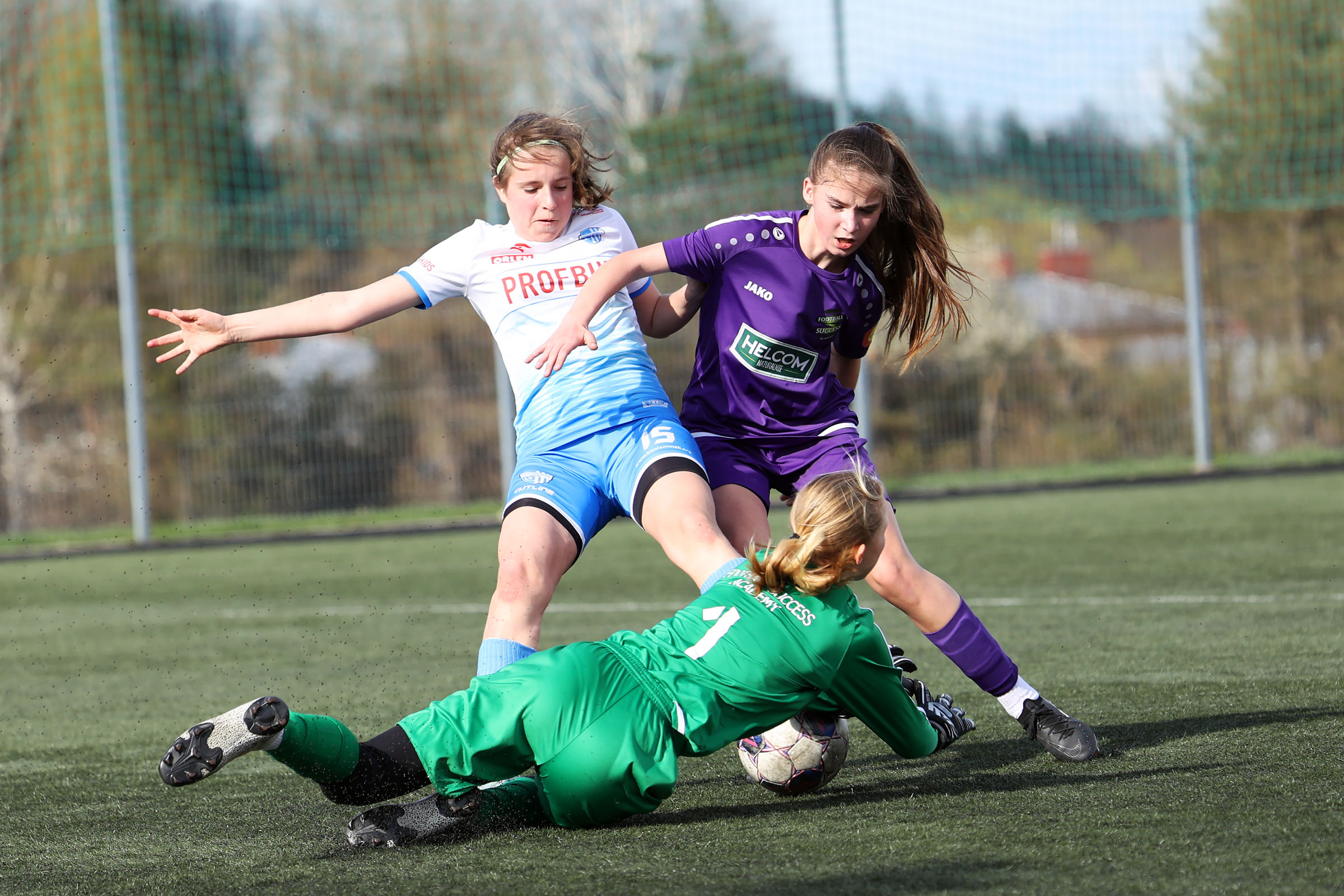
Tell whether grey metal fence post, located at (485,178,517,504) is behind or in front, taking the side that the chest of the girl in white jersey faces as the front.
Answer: behind

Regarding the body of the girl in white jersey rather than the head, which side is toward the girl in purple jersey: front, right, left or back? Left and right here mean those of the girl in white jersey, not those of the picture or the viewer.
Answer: left

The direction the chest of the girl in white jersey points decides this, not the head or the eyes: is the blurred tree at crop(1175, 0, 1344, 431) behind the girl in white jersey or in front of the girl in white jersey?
behind

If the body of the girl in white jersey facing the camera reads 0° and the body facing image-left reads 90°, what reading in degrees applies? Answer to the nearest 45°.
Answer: approximately 0°

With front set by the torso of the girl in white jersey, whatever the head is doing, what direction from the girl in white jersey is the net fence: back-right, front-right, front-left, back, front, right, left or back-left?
back

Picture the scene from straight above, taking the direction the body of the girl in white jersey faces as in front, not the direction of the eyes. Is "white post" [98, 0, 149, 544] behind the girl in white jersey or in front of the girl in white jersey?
behind

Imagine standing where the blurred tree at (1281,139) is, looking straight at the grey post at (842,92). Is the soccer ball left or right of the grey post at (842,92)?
left

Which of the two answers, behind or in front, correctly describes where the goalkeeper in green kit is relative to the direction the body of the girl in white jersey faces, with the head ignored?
in front
